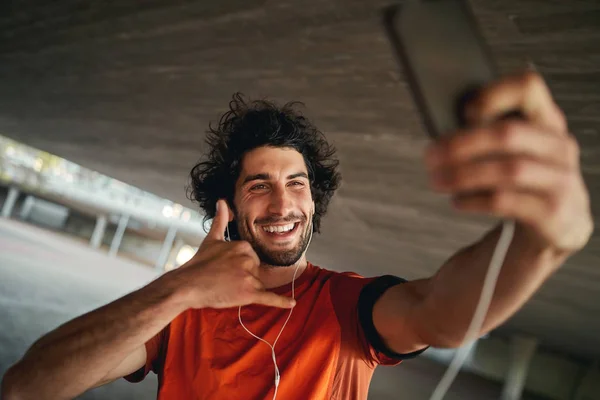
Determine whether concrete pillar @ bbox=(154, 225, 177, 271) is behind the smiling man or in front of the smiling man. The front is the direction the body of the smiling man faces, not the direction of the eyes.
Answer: behind

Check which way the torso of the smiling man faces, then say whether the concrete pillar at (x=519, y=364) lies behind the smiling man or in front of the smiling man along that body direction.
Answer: behind

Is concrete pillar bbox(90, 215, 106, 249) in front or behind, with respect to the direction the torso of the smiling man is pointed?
behind

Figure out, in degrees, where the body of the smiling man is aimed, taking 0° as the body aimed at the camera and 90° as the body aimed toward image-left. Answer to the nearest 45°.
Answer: approximately 0°

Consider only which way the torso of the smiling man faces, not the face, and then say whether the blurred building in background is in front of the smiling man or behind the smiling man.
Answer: behind
